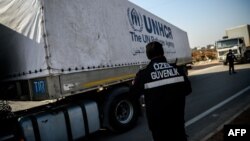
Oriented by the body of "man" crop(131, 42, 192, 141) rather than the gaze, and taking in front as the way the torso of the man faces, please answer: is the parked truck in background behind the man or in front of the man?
in front

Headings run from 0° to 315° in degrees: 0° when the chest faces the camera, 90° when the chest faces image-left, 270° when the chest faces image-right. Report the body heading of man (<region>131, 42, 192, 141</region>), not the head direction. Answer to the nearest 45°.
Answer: approximately 180°

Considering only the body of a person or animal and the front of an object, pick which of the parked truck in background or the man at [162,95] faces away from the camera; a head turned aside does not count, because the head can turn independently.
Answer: the man

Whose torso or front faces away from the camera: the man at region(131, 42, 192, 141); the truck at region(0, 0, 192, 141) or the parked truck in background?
the man

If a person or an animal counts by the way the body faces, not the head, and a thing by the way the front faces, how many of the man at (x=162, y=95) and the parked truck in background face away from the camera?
1
